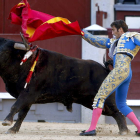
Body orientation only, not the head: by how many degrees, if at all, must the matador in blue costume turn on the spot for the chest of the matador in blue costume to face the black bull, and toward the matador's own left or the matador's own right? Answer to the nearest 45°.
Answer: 0° — they already face it

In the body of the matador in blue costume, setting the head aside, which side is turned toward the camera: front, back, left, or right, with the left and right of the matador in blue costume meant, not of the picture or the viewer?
left
